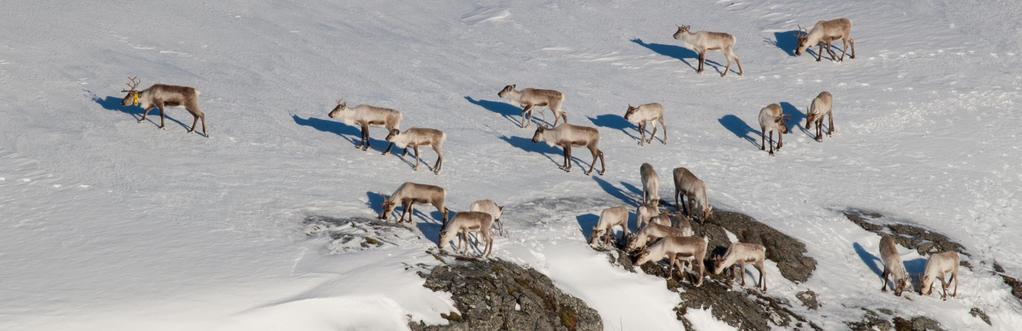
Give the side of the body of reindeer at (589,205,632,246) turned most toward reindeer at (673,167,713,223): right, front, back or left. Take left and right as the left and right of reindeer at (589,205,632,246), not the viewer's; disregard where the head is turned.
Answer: back

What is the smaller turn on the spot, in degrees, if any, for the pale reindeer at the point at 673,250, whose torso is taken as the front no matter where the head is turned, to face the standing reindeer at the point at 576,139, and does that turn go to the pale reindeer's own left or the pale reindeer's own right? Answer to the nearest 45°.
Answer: approximately 45° to the pale reindeer's own right

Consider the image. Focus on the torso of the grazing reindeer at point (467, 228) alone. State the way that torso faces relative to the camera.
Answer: to the viewer's left

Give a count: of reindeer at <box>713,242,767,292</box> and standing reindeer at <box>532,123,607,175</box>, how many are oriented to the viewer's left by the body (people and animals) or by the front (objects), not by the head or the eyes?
2

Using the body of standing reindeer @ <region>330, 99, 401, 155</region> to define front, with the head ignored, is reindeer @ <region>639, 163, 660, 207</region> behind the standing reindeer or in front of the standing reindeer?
behind

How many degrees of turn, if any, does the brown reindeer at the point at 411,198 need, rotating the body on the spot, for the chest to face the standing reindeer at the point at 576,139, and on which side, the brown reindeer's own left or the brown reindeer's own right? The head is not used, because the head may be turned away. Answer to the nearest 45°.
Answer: approximately 135° to the brown reindeer's own right

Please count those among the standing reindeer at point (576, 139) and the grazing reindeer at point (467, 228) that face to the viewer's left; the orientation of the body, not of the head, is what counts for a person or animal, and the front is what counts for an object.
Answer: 2

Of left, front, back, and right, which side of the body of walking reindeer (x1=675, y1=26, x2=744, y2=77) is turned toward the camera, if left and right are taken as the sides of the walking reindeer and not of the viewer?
left

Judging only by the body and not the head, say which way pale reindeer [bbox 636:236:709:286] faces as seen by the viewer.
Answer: to the viewer's left
